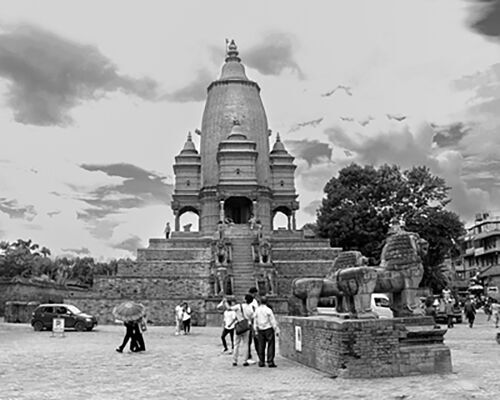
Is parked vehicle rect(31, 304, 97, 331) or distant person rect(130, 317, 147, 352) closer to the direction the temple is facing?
the distant person

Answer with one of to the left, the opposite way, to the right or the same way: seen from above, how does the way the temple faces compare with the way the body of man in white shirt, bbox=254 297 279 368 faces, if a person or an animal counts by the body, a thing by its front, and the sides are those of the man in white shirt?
the opposite way

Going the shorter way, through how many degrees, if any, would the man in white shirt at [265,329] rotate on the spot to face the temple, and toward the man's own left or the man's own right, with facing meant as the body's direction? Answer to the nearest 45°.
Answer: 0° — they already face it

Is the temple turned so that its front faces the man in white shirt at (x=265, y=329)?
yes

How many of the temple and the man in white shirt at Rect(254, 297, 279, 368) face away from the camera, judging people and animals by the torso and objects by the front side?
1

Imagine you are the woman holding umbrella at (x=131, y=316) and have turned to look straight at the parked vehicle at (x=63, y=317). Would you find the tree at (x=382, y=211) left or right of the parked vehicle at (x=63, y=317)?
right

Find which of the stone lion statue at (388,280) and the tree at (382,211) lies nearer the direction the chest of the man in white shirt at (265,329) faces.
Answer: the tree

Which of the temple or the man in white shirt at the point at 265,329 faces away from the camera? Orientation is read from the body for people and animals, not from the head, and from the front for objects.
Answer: the man in white shirt

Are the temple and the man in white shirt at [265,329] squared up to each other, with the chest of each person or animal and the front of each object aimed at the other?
yes

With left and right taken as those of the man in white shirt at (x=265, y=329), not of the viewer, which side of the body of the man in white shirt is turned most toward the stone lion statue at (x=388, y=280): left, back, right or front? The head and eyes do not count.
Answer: right

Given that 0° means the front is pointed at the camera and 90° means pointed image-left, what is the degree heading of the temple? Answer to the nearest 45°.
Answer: approximately 0°

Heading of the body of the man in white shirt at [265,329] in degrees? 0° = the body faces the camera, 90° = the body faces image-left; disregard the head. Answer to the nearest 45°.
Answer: approximately 180°

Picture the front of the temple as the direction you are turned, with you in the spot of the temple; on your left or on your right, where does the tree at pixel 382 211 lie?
on your left

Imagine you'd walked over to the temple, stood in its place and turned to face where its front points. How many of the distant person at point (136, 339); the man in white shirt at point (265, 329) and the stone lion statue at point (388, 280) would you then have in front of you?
3

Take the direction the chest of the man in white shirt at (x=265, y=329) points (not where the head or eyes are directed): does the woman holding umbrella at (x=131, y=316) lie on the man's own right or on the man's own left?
on the man's own left
